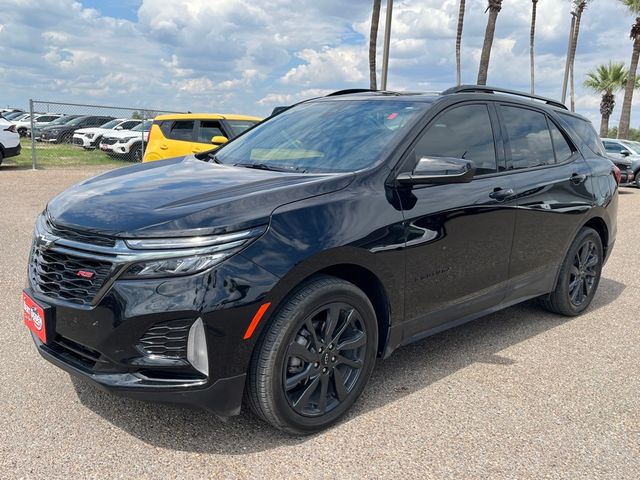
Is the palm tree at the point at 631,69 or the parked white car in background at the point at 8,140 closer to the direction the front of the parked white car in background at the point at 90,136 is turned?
the parked white car in background

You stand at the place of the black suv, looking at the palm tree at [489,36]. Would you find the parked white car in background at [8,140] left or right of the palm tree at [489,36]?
left

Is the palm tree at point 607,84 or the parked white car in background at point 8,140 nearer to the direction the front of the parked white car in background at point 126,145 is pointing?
the parked white car in background

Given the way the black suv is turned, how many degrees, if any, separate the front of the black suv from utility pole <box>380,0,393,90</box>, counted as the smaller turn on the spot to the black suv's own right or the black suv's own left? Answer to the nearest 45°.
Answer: approximately 135° to the black suv's own right

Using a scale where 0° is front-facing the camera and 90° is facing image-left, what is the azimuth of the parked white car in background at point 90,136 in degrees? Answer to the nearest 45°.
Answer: approximately 45°

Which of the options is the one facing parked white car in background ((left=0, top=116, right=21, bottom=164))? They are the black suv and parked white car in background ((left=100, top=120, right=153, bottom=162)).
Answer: parked white car in background ((left=100, top=120, right=153, bottom=162))
